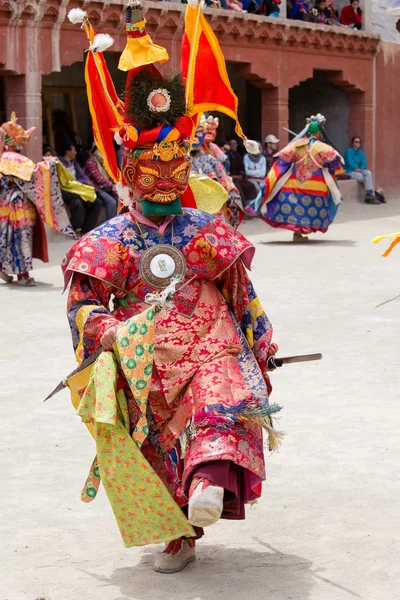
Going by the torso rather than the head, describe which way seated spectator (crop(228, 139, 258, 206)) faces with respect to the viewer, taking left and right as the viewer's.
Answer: facing the viewer and to the right of the viewer

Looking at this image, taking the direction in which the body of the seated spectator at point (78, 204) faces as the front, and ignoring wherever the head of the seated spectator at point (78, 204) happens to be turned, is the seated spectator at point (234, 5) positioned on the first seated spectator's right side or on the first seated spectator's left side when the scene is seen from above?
on the first seated spectator's left side

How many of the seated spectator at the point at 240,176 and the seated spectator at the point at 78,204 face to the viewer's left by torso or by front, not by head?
0

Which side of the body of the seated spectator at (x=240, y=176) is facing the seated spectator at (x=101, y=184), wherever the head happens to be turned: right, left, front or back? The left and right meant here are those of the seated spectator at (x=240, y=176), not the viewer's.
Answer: right

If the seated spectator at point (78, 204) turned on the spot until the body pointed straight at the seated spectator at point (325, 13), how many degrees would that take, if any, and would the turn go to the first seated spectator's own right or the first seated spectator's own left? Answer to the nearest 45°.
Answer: approximately 90° to the first seated spectator's own left

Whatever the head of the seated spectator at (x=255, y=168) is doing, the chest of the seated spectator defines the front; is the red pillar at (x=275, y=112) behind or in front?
behind

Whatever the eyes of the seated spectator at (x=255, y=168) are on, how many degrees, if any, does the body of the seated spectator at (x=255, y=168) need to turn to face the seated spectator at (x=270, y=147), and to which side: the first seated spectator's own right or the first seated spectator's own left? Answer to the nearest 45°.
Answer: approximately 180°

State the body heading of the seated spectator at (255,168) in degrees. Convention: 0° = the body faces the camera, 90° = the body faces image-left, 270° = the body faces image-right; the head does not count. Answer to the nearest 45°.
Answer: approximately 0°

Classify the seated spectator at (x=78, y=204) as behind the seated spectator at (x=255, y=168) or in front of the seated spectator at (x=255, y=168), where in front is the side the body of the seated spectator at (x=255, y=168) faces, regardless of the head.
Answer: in front

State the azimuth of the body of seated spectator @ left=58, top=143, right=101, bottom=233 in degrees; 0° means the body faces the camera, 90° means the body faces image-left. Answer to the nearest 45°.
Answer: approximately 315°

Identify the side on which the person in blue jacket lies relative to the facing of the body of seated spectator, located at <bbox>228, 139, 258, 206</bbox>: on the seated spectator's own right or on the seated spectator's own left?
on the seated spectator's own left

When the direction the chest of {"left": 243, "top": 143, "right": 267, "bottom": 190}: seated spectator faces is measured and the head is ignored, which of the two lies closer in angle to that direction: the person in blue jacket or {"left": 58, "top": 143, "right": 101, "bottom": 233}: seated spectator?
the seated spectator

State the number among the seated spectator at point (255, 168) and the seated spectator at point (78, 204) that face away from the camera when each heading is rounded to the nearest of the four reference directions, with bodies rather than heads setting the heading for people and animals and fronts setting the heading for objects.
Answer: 0
